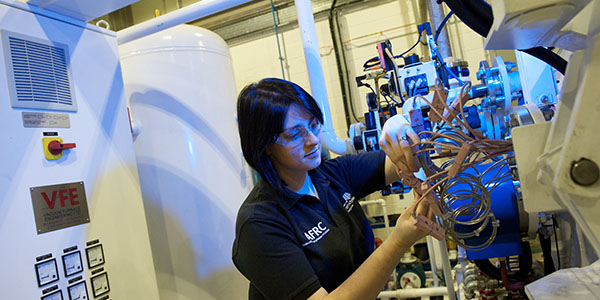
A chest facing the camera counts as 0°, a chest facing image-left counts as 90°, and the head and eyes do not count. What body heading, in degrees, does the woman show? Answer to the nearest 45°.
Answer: approximately 315°

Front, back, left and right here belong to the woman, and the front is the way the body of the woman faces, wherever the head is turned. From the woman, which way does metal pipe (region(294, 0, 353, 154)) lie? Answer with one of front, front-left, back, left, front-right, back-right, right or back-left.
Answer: back-left

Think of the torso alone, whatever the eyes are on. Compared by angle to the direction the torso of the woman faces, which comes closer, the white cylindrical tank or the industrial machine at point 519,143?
the industrial machine

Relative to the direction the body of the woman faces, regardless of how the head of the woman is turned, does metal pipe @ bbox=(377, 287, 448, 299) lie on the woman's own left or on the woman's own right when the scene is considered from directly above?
on the woman's own left

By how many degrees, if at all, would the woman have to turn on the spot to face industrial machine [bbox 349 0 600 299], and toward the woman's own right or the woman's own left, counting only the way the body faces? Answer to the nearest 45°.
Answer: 0° — they already face it

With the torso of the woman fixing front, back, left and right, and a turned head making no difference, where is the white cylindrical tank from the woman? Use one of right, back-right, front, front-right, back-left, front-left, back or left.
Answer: back
